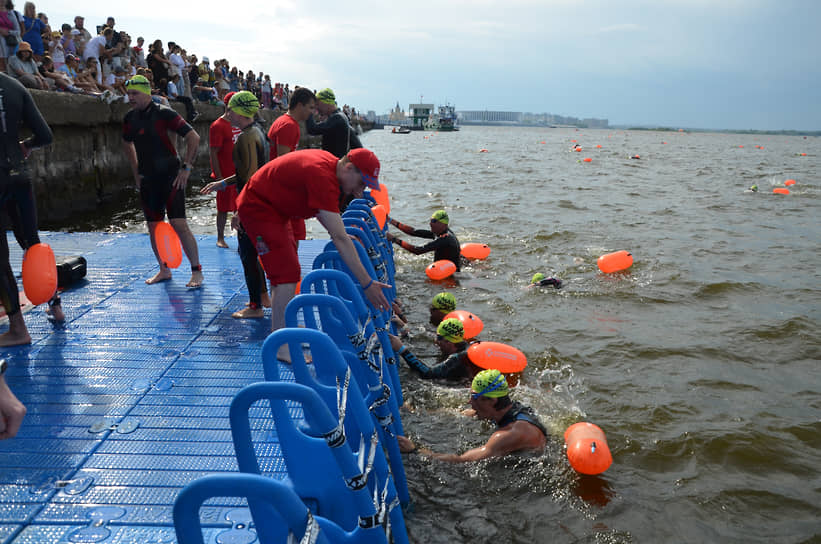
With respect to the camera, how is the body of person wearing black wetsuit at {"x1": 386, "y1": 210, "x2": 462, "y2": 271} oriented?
to the viewer's left

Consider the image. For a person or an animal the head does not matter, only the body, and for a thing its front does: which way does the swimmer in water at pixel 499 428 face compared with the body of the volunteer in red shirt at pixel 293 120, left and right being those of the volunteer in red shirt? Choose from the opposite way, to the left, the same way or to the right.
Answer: the opposite way

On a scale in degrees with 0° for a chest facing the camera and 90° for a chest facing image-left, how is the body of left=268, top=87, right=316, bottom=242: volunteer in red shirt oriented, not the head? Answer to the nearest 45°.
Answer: approximately 270°

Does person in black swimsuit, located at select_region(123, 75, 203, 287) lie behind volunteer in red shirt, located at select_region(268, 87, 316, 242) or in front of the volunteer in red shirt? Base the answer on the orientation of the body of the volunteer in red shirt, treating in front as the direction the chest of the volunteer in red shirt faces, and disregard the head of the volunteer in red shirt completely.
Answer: behind

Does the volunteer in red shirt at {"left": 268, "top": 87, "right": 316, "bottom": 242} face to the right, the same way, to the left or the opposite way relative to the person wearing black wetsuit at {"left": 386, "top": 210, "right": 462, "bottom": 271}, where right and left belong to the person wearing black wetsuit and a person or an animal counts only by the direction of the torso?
the opposite way

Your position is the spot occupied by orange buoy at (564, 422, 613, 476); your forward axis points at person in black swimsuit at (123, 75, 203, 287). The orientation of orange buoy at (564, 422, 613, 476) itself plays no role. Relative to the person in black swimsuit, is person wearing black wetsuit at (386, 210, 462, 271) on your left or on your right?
right

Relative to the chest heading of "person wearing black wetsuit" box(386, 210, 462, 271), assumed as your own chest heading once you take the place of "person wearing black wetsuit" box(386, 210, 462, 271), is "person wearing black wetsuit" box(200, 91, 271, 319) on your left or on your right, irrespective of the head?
on your left

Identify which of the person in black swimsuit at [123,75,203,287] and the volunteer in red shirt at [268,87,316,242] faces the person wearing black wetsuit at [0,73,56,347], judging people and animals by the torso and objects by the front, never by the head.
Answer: the person in black swimsuit

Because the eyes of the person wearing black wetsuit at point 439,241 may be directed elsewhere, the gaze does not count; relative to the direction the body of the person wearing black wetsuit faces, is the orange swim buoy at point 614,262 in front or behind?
behind

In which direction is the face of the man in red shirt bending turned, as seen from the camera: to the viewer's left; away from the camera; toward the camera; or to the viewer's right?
to the viewer's right
